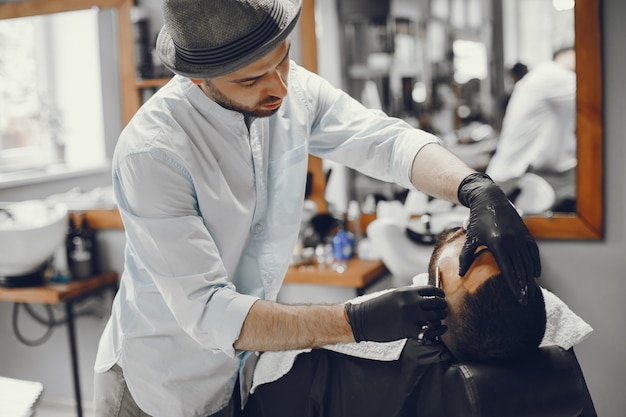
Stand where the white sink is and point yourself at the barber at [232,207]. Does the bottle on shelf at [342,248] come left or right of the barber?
left

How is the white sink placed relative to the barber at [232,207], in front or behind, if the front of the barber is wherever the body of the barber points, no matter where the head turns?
behind

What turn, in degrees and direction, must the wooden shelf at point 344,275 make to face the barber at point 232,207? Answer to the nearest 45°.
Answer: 0° — it already faces them

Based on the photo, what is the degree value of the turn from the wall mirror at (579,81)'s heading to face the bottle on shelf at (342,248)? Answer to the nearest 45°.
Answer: approximately 90° to its right

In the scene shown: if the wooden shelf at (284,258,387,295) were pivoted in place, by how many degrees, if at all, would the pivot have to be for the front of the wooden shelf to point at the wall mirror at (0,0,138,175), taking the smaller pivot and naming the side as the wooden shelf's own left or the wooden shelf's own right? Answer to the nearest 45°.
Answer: approximately 135° to the wooden shelf's own right

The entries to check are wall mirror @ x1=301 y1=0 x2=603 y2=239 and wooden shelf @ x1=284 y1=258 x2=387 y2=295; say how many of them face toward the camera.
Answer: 2

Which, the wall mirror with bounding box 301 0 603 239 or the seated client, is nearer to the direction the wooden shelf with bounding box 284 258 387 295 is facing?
the seated client

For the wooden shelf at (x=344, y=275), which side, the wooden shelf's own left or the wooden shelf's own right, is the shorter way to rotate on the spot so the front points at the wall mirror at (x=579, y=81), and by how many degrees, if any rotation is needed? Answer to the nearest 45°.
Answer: approximately 90° to the wooden shelf's own left
